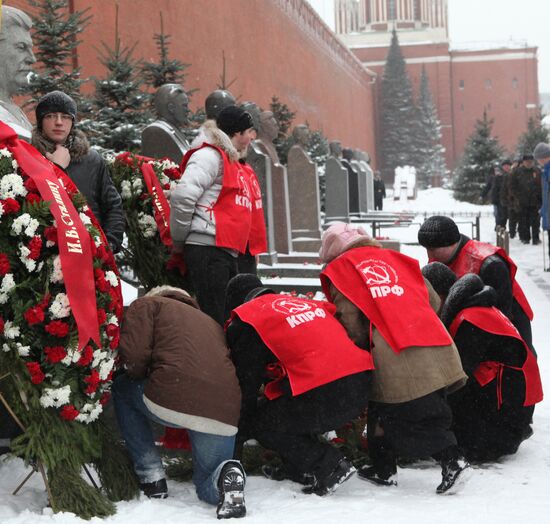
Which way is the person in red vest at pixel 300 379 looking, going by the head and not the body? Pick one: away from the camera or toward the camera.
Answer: away from the camera

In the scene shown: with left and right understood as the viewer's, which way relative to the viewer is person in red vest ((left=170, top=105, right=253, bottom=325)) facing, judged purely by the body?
facing to the right of the viewer

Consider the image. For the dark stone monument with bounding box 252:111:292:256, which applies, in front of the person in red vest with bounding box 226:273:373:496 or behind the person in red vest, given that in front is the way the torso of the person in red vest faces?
in front

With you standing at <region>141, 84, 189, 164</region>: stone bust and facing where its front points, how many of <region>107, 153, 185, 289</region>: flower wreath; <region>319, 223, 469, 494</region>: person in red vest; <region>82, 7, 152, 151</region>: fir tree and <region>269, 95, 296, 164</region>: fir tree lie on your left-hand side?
2

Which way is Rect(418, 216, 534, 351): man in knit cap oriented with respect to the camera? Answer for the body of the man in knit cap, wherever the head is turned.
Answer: to the viewer's left

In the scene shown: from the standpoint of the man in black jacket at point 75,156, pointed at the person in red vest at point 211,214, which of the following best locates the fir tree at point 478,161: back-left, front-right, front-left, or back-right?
front-left

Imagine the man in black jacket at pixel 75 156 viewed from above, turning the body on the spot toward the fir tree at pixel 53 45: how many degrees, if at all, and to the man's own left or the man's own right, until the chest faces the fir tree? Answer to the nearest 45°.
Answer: approximately 180°

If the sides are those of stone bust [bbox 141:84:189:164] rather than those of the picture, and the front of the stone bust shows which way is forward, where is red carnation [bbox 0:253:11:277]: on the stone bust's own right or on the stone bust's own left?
on the stone bust's own right

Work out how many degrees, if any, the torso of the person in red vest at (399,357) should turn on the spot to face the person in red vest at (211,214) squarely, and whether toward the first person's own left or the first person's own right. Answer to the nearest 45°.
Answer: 0° — they already face them

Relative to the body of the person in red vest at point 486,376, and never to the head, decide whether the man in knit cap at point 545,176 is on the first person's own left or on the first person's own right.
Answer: on the first person's own right

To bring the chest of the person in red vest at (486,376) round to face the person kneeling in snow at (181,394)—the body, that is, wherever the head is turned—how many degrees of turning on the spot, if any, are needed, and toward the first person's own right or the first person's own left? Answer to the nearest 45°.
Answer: approximately 45° to the first person's own left

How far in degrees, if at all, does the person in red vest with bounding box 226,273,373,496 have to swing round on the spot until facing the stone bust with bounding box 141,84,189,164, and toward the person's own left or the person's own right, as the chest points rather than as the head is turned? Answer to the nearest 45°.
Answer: approximately 45° to the person's own right

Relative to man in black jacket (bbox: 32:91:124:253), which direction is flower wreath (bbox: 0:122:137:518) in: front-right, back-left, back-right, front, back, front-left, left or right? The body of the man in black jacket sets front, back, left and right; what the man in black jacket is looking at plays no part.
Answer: front

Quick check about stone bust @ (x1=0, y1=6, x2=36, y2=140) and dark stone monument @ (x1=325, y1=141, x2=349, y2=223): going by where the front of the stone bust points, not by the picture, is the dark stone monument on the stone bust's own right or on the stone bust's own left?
on the stone bust's own left
